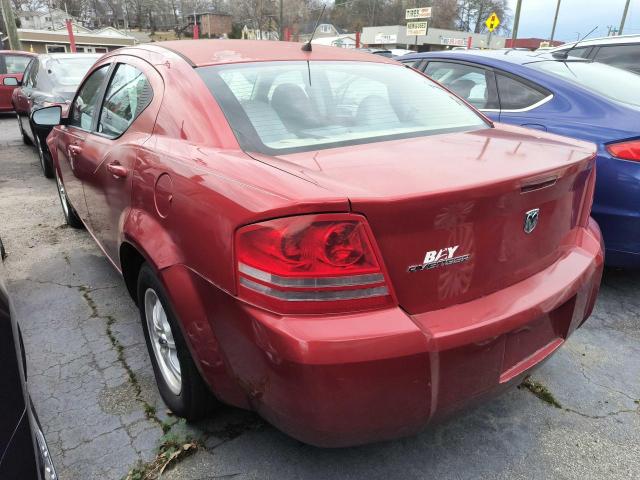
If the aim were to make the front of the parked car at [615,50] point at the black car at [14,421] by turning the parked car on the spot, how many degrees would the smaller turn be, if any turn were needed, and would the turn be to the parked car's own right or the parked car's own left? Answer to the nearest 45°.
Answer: approximately 135° to the parked car's own left

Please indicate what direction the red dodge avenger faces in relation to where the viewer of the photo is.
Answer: facing away from the viewer and to the left of the viewer

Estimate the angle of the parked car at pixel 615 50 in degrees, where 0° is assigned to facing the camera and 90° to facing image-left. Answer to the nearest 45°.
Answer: approximately 135°

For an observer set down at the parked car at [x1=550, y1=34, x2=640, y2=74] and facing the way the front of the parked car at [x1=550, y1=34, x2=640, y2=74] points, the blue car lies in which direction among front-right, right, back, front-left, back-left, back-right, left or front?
back-left
